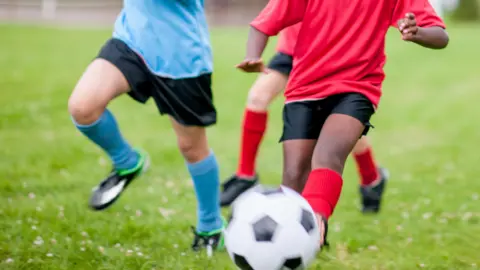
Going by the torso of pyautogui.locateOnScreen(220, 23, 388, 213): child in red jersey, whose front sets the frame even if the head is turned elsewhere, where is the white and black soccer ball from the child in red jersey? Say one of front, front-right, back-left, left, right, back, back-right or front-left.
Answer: front-left

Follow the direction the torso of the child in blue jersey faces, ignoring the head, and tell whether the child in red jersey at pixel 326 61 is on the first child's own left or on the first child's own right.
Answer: on the first child's own left

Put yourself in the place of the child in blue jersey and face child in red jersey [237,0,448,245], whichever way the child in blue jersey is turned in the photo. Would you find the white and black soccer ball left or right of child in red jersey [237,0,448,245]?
right

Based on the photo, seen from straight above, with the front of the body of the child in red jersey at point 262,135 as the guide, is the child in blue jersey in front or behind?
in front

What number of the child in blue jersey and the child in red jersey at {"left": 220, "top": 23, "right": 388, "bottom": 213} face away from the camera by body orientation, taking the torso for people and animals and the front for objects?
0
